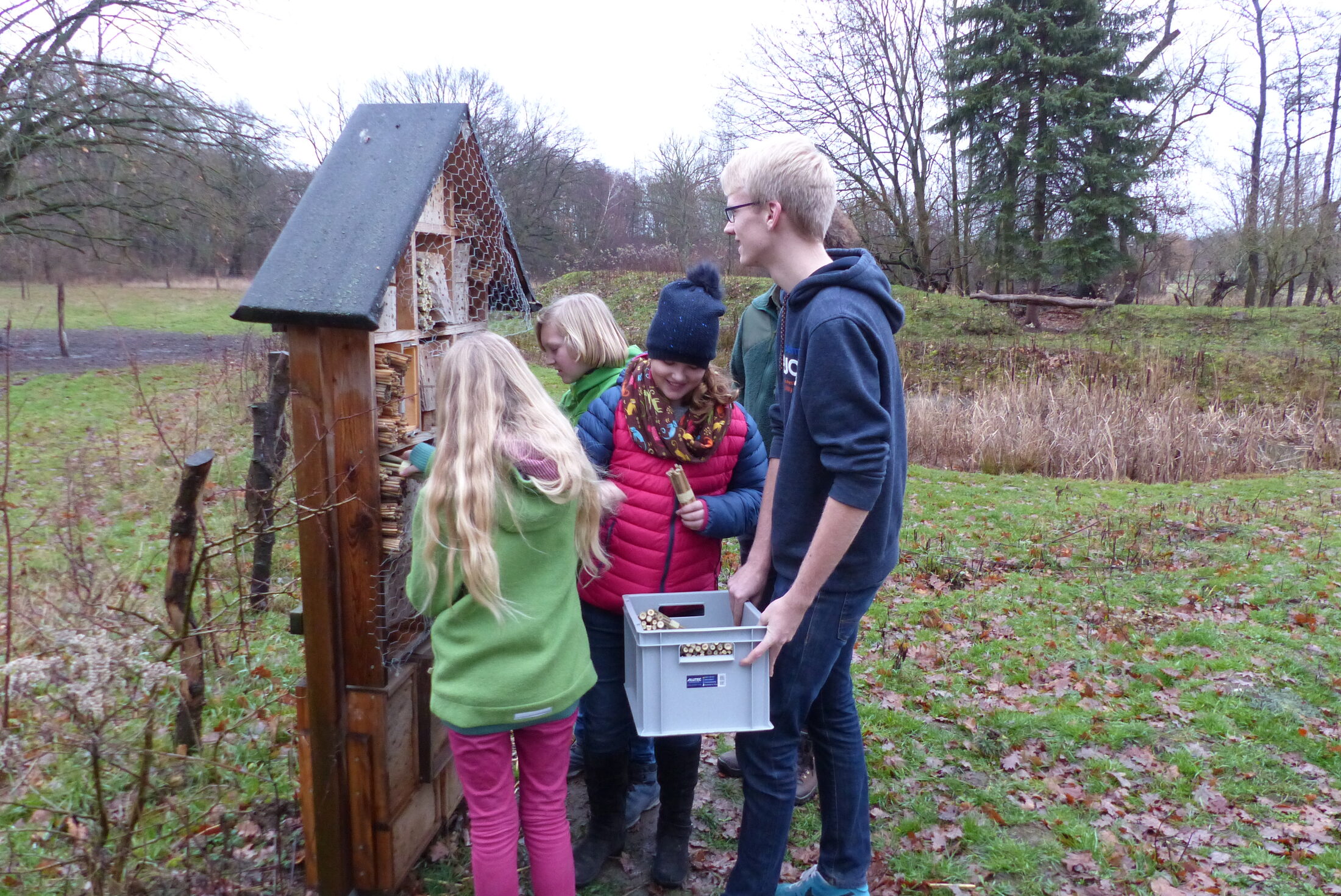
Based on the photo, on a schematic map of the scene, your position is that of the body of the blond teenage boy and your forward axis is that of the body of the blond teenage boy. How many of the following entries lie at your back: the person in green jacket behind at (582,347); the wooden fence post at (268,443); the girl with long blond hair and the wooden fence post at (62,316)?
0

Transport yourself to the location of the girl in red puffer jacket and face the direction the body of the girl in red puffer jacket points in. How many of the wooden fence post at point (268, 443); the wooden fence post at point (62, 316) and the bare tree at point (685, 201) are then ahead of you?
0

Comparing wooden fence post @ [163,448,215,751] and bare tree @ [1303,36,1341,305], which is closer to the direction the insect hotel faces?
the bare tree

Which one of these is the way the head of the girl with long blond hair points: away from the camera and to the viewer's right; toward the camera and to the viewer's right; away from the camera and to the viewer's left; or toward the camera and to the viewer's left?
away from the camera and to the viewer's left

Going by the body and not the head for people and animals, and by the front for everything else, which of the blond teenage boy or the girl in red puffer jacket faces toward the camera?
the girl in red puffer jacket

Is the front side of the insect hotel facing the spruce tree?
no

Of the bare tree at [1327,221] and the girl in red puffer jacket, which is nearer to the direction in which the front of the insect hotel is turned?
the girl in red puffer jacket

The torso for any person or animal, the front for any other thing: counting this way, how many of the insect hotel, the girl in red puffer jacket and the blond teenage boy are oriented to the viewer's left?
1

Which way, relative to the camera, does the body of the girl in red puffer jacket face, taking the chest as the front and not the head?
toward the camera

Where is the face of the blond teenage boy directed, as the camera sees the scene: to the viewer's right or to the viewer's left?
to the viewer's left

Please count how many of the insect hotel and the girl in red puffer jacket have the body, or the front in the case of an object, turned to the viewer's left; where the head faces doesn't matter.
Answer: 0

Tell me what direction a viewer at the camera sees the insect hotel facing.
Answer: facing the viewer and to the right of the viewer

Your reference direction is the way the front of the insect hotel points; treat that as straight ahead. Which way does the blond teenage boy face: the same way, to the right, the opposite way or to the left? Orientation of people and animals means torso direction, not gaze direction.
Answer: the opposite way

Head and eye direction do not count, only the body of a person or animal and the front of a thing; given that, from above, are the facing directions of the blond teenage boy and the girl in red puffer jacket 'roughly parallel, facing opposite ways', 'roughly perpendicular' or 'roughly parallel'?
roughly perpendicular

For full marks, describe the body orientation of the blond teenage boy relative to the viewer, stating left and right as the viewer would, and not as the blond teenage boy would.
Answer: facing to the left of the viewer

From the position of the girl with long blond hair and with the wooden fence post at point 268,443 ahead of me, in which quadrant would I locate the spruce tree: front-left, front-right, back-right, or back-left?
front-right
